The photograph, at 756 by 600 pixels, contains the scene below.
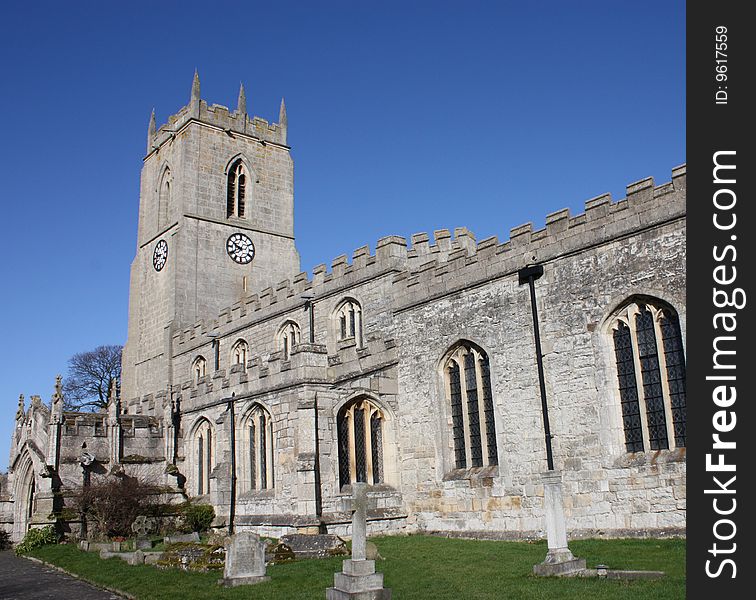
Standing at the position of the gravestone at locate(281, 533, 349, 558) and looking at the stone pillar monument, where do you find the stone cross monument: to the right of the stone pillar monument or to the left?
right

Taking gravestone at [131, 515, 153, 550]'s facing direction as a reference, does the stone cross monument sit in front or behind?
in front

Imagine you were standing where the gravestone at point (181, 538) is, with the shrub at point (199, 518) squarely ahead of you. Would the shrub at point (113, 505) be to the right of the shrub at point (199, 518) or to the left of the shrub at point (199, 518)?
left

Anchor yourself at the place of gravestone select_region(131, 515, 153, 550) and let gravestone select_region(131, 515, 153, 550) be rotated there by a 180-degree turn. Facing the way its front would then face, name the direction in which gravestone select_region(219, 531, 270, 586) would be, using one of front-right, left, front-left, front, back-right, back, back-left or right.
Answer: back

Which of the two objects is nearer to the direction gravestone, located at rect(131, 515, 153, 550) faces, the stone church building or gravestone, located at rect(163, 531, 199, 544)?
the gravestone

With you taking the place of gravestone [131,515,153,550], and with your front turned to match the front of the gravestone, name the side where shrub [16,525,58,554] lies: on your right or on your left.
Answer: on your right

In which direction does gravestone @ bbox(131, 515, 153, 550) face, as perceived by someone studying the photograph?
facing the viewer

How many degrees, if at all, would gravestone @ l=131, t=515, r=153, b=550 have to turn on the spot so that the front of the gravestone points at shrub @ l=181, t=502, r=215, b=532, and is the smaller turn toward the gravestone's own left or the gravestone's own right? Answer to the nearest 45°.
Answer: approximately 90° to the gravestone's own left

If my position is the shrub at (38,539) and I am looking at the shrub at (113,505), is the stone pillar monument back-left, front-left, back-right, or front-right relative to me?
front-right
